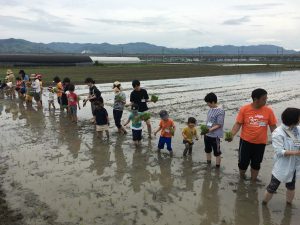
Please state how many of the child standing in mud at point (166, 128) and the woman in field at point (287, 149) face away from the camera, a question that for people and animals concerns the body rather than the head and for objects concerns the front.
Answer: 0

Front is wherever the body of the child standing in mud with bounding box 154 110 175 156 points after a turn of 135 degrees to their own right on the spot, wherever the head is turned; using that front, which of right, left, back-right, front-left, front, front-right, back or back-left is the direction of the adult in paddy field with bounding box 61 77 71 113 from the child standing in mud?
front-left

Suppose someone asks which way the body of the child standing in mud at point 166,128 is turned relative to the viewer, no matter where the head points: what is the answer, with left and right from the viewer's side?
facing the viewer and to the left of the viewer

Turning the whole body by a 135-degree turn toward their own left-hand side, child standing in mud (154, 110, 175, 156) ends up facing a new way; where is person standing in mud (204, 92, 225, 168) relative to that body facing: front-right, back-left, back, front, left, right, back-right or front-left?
front-right

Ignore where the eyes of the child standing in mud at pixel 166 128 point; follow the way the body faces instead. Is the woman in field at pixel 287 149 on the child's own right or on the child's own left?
on the child's own left

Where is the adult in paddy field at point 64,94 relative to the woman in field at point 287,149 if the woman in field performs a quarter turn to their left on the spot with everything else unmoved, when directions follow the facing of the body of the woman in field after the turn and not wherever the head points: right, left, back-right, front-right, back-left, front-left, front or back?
left
